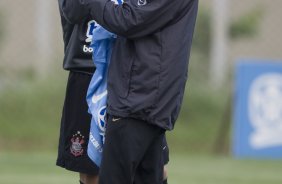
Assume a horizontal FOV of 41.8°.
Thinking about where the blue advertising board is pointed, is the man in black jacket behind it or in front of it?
in front

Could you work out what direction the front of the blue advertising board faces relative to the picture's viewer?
facing the viewer
